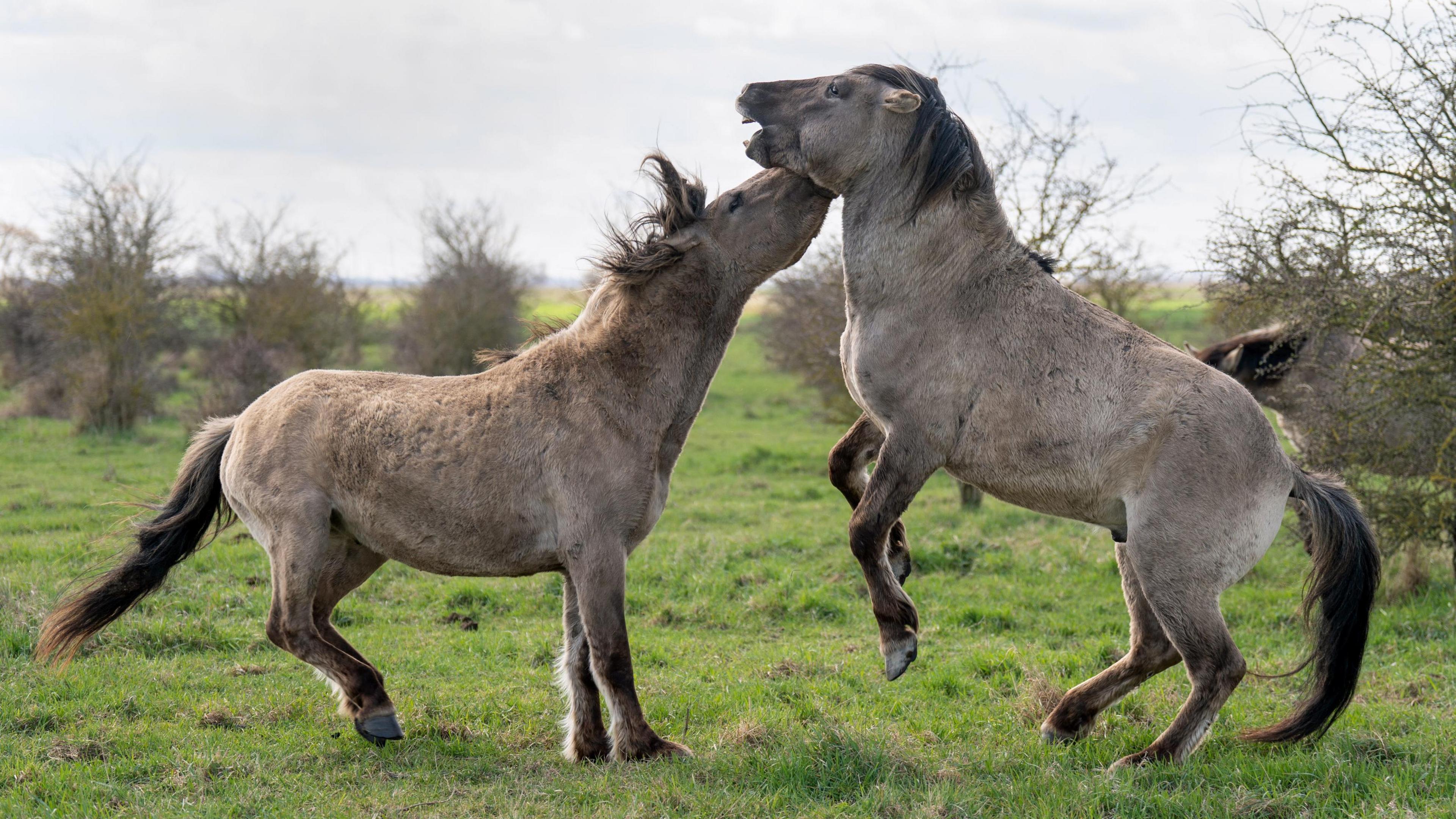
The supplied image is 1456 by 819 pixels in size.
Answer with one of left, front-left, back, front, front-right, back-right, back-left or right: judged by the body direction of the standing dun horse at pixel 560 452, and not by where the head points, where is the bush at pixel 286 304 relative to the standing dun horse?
left

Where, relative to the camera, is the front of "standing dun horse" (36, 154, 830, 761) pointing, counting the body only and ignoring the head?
to the viewer's right

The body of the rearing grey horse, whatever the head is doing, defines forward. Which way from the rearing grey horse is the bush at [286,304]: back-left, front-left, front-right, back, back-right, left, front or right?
front-right

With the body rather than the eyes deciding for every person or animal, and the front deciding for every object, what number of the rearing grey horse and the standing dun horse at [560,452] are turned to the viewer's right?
1

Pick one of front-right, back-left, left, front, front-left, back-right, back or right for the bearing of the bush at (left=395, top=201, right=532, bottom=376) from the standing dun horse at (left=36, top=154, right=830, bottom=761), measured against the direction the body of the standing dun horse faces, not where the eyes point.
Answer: left

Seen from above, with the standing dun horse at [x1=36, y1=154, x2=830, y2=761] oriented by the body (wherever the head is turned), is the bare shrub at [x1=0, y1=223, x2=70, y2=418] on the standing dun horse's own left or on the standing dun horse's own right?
on the standing dun horse's own left

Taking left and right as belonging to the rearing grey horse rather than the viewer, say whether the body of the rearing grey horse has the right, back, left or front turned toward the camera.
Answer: left

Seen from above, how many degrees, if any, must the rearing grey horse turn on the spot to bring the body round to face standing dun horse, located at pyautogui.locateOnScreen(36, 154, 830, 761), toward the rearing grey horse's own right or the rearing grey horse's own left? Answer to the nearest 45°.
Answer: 0° — it already faces it

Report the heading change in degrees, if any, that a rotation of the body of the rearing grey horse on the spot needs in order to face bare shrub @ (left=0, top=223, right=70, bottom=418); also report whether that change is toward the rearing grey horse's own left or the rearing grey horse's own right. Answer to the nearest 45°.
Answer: approximately 45° to the rearing grey horse's own right
